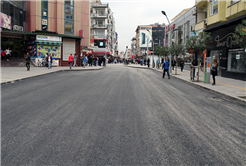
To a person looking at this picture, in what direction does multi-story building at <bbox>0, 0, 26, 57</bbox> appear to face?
facing the viewer and to the right of the viewer

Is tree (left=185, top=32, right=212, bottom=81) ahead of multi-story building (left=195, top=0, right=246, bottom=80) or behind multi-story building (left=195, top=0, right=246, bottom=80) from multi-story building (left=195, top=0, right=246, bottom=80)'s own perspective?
ahead

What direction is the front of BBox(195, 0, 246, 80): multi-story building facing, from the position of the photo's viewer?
facing the viewer and to the left of the viewer

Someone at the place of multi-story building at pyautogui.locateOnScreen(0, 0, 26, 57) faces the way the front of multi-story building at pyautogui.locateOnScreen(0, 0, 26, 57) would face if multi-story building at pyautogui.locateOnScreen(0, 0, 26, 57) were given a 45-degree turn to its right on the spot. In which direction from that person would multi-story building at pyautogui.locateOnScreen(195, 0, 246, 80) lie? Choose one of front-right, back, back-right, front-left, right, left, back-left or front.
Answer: front-left
